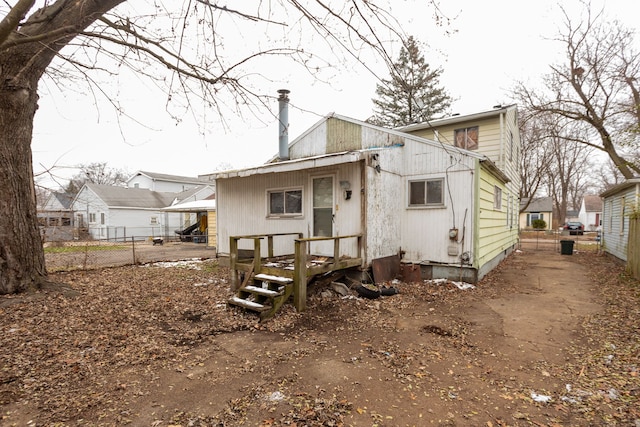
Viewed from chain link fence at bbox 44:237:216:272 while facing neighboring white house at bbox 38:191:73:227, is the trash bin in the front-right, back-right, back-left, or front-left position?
back-right

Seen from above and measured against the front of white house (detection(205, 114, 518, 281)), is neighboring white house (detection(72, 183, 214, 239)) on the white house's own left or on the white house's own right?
on the white house's own left

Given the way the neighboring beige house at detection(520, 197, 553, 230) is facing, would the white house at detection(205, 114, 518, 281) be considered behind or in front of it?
in front

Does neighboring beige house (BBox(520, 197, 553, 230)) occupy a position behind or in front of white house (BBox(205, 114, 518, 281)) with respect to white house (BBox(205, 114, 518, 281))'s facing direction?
in front

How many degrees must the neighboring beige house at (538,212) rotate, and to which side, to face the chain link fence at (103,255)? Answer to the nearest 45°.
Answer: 0° — it already faces it

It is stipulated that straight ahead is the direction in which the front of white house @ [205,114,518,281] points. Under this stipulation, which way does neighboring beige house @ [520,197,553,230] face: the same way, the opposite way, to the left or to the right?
the opposite way

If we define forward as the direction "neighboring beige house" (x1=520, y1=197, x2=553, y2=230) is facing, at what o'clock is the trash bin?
The trash bin is roughly at 12 o'clock from the neighboring beige house.

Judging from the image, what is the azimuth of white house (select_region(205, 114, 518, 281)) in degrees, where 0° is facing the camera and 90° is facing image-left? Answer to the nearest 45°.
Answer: approximately 225°

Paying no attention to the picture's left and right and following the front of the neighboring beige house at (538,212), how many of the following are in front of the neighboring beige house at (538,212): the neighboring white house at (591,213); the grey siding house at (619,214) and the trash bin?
2

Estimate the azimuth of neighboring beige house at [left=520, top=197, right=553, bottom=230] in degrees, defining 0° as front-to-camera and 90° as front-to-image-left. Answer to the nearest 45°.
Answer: approximately 0°
